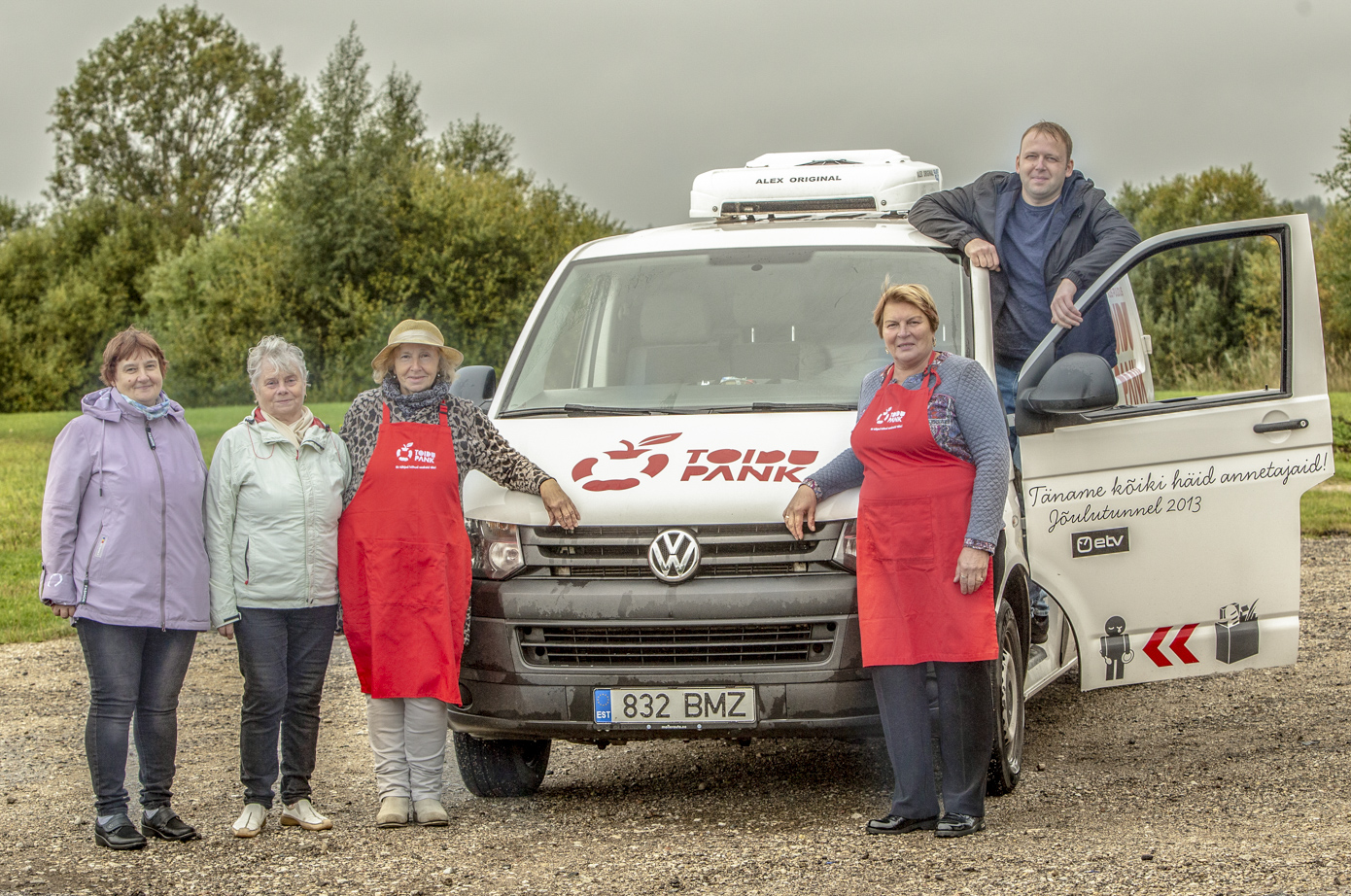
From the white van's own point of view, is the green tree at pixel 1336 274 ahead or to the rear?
to the rear

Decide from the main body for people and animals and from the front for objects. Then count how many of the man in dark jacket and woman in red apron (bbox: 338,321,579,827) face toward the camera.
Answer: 2

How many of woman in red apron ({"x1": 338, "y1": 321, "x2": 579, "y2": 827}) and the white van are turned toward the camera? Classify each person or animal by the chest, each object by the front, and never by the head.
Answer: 2

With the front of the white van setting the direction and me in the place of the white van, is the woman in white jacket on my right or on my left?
on my right

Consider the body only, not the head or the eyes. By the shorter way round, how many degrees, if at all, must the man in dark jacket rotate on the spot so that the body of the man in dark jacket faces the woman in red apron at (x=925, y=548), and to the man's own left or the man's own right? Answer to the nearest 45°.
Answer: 0° — they already face them

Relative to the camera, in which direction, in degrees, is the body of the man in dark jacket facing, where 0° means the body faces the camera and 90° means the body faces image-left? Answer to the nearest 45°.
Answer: approximately 0°

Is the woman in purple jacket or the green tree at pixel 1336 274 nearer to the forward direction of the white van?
the woman in purple jacket
